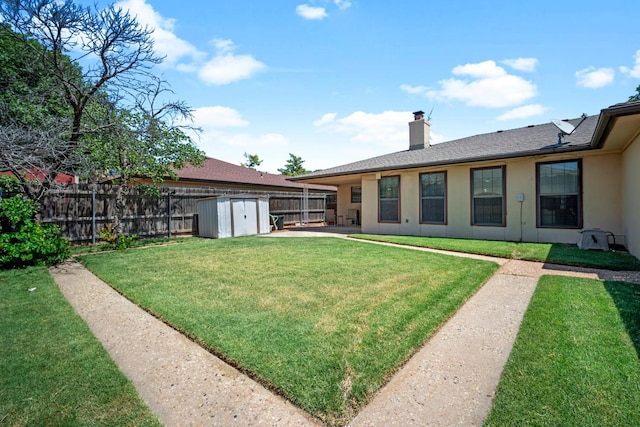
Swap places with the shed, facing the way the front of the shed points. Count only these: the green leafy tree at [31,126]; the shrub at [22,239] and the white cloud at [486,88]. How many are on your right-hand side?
2

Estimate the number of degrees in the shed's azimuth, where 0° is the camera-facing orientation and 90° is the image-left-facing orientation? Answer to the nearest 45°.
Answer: approximately 315°

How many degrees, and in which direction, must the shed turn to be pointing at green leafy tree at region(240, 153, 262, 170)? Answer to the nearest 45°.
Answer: approximately 135° to its left

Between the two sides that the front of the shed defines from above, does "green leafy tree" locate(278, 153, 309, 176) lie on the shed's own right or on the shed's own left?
on the shed's own left
